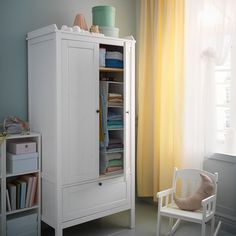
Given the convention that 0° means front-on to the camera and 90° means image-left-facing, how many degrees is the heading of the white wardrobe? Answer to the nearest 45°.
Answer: approximately 315°

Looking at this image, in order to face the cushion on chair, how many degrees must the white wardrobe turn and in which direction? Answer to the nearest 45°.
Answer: approximately 45° to its left

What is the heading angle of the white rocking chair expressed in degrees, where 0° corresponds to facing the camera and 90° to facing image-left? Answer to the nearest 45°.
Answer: approximately 45°

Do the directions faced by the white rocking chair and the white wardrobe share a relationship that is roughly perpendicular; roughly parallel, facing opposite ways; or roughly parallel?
roughly perpendicular

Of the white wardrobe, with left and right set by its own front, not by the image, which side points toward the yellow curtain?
left

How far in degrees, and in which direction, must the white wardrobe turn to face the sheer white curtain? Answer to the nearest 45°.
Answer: approximately 45° to its left

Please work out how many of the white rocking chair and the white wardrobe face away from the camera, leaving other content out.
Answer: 0
